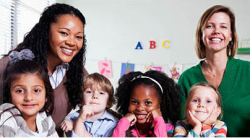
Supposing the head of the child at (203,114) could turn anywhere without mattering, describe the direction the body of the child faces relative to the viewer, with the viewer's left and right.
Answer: facing the viewer

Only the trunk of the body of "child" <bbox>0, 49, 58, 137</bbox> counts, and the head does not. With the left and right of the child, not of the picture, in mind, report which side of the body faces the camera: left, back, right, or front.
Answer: front

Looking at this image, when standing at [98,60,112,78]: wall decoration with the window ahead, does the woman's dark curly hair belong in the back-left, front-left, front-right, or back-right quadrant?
front-left

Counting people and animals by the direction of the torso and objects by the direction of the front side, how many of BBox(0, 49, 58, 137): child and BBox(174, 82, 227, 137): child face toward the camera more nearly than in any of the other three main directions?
2

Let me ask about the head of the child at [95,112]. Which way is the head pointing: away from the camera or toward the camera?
toward the camera

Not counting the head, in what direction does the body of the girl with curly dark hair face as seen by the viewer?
toward the camera

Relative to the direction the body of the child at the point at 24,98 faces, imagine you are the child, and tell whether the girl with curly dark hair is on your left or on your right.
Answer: on your left

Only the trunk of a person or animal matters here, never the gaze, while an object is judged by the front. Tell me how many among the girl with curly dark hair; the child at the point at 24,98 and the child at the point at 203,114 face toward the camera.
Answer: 3

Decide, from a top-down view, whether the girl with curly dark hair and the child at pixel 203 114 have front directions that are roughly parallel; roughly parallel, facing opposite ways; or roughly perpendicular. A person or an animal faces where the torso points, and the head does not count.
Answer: roughly parallel
